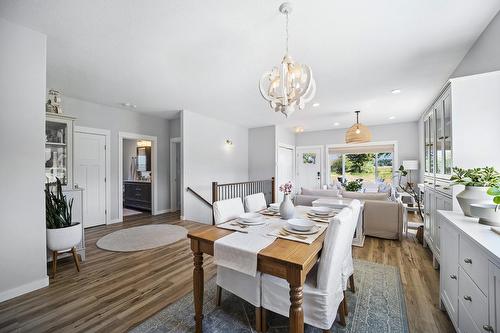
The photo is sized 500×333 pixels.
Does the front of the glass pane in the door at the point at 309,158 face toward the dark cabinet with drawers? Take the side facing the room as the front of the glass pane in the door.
no

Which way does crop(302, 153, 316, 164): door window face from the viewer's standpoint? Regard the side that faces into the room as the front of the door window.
toward the camera

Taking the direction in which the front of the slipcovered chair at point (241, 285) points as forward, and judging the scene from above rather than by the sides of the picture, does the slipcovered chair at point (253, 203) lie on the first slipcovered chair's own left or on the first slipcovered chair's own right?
on the first slipcovered chair's own left

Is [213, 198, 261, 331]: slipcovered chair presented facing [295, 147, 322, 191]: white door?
no

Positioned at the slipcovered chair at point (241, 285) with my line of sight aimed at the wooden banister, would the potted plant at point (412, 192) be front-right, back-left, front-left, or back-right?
front-right

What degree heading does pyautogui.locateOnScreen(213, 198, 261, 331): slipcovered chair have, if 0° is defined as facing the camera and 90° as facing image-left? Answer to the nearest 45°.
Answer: approximately 315°

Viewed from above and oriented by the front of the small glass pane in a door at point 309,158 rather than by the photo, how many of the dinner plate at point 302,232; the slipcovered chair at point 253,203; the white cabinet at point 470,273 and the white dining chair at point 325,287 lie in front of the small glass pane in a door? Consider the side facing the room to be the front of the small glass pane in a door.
4

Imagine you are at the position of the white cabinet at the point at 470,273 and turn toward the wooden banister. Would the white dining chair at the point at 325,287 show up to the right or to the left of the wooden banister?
left

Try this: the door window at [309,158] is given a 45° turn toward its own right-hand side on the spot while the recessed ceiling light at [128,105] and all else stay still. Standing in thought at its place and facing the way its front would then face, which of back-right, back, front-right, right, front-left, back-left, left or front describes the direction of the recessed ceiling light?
front

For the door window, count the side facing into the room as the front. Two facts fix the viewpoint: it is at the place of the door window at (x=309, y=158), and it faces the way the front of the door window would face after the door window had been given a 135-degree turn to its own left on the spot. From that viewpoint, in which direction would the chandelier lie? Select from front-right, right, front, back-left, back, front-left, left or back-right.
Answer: back-right

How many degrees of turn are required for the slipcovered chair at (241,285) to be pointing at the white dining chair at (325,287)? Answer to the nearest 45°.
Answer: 0° — it already faces it

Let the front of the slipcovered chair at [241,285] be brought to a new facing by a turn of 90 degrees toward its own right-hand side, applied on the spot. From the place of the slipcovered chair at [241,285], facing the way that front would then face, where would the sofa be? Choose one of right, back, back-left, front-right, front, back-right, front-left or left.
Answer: back

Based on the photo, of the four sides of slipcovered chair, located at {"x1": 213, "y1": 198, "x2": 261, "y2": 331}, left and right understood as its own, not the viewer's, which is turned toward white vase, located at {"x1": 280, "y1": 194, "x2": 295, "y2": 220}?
left

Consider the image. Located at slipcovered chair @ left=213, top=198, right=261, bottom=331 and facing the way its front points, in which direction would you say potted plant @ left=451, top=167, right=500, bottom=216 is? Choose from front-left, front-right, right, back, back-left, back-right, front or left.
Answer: front-left

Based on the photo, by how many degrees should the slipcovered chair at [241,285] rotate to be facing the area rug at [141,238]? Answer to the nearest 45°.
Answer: approximately 180°
